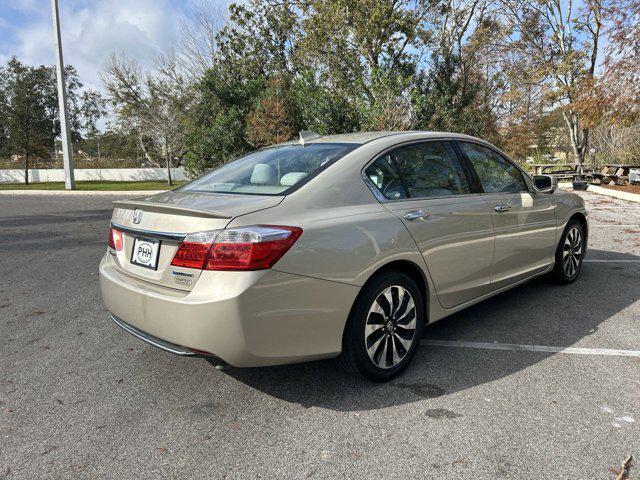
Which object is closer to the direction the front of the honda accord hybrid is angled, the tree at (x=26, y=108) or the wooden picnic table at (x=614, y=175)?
the wooden picnic table

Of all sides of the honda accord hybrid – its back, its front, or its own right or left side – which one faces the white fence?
left

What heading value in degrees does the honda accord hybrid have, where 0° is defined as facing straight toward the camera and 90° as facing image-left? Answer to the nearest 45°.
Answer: approximately 225°

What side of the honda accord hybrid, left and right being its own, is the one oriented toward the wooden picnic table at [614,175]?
front

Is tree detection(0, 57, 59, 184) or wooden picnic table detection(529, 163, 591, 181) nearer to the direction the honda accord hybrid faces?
the wooden picnic table

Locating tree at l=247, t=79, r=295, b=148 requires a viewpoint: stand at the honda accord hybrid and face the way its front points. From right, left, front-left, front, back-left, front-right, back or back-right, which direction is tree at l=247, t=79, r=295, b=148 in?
front-left

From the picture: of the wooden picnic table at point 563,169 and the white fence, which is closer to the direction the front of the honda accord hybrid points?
the wooden picnic table

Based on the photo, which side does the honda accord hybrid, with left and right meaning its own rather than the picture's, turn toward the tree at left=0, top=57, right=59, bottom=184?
left
